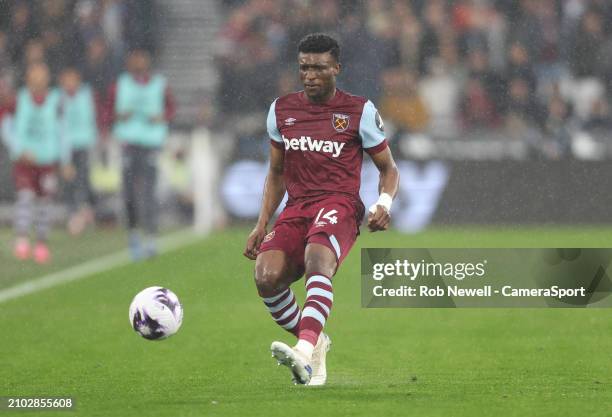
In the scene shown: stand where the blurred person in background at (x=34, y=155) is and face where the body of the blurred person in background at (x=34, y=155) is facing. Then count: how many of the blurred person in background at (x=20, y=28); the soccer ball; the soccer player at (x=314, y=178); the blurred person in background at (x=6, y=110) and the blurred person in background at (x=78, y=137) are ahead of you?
2

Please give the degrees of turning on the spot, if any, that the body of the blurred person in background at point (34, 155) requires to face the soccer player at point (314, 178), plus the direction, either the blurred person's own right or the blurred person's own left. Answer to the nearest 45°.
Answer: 0° — they already face them

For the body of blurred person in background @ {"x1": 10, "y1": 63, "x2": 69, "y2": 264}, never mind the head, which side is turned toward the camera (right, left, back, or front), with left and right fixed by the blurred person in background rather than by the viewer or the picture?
front

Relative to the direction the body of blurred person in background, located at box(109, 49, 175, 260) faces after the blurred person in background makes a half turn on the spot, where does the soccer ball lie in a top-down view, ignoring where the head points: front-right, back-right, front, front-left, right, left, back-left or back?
back

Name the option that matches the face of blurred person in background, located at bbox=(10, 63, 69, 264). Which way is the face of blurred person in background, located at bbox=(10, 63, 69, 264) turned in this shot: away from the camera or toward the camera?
toward the camera

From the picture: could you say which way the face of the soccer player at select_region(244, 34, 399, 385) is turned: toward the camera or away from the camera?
toward the camera

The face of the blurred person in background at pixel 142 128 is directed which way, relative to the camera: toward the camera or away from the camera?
toward the camera

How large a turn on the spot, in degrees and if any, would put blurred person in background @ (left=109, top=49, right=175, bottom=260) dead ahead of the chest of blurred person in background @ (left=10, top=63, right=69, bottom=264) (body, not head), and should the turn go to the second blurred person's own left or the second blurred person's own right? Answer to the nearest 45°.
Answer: approximately 90° to the second blurred person's own left

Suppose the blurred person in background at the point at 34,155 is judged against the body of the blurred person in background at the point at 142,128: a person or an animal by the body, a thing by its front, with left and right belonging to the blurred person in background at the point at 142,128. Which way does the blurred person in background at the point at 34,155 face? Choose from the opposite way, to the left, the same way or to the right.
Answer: the same way

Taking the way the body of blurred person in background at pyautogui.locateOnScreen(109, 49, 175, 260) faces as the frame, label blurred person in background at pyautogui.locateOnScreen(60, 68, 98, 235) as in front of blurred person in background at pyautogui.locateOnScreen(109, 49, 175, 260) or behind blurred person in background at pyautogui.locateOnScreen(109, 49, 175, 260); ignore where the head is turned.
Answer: behind

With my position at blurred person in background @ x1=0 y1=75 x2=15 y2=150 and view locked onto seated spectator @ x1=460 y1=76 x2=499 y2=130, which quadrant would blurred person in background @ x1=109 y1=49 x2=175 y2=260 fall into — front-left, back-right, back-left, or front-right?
front-right

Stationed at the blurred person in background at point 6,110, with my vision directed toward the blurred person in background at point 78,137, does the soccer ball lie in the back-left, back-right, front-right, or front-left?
front-right

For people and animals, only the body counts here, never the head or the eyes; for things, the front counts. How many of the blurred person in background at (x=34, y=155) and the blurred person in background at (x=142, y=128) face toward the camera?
2

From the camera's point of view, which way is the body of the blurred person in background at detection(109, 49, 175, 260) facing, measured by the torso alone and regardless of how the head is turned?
toward the camera
